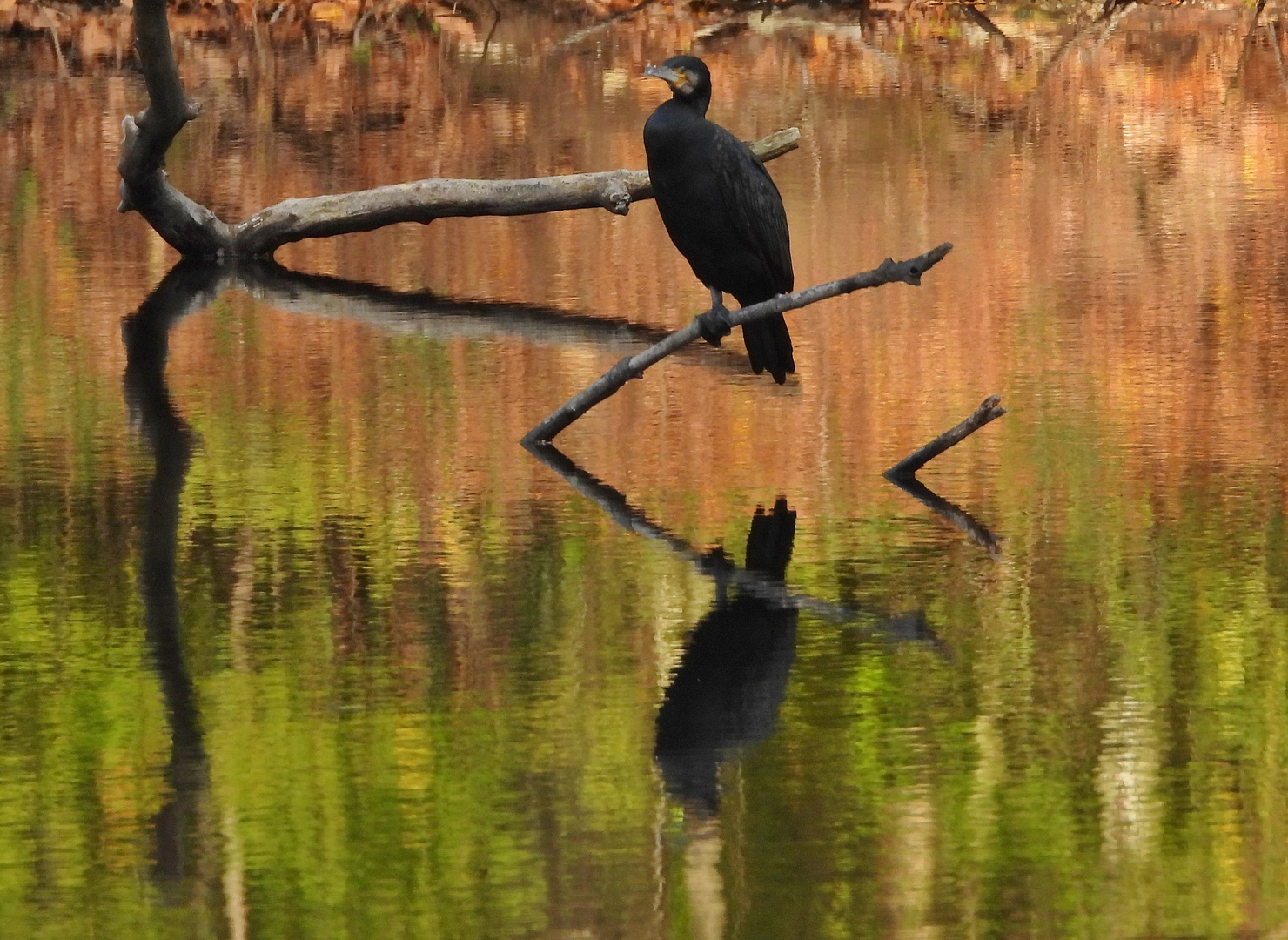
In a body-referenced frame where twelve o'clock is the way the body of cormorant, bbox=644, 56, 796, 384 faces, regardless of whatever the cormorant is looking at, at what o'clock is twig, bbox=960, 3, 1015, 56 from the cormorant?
The twig is roughly at 5 o'clock from the cormorant.

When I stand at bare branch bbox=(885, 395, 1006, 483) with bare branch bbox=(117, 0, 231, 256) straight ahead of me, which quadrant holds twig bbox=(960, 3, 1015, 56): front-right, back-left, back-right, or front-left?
front-right

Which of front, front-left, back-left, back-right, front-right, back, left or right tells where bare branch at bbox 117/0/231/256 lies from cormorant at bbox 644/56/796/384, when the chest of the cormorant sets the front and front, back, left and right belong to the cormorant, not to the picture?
right

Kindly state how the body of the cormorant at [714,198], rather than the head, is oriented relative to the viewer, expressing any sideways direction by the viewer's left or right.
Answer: facing the viewer and to the left of the viewer

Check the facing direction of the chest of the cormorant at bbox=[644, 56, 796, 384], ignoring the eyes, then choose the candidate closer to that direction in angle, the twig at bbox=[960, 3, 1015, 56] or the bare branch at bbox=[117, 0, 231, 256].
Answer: the bare branch

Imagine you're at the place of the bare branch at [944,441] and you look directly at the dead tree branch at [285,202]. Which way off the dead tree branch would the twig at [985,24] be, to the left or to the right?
right
